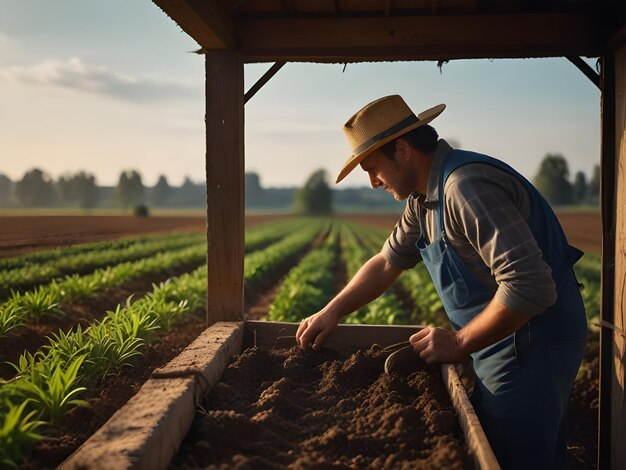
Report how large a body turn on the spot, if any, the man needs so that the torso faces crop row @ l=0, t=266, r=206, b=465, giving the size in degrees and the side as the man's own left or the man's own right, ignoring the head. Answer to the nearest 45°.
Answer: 0° — they already face it

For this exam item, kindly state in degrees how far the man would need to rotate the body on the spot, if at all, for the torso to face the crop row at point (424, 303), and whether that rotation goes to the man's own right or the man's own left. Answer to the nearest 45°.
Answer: approximately 90° to the man's own right

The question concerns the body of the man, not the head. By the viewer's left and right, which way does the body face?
facing to the left of the viewer

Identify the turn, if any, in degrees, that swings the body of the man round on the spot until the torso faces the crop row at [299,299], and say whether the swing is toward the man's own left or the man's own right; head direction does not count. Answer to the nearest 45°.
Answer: approximately 90° to the man's own right

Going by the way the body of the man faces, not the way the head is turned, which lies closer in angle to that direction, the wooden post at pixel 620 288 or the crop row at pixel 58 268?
the crop row

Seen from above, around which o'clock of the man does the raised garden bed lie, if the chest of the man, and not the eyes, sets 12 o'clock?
The raised garden bed is roughly at 11 o'clock from the man.

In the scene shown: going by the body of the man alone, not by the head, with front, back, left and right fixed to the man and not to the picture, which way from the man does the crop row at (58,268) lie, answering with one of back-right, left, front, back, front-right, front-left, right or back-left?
front-right

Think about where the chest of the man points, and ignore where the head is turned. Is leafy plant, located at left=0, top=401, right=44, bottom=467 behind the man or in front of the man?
in front
